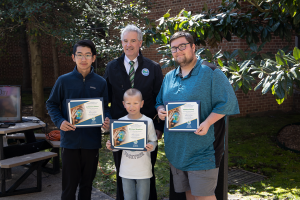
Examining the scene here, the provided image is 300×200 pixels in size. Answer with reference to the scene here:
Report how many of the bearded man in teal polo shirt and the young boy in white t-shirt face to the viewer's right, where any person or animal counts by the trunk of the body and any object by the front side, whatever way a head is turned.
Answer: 0

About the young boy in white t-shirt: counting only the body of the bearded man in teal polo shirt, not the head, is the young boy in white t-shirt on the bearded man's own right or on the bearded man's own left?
on the bearded man's own right

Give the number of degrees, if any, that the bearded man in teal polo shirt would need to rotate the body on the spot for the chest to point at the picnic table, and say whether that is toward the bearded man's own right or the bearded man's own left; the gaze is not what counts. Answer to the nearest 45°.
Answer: approximately 90° to the bearded man's own right

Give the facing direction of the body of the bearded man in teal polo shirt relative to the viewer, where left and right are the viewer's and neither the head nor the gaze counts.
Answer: facing the viewer and to the left of the viewer

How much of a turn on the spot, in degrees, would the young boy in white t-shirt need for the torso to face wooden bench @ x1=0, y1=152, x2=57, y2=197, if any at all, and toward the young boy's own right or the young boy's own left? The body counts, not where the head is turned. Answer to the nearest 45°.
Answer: approximately 135° to the young boy's own right

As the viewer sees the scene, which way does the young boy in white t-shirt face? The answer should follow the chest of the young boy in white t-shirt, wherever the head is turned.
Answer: toward the camera

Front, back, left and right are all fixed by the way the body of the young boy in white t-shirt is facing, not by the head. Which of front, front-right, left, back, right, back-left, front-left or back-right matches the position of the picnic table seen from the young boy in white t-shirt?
back-right

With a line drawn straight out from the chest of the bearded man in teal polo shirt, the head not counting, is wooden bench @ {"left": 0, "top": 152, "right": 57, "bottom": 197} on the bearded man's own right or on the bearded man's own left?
on the bearded man's own right
